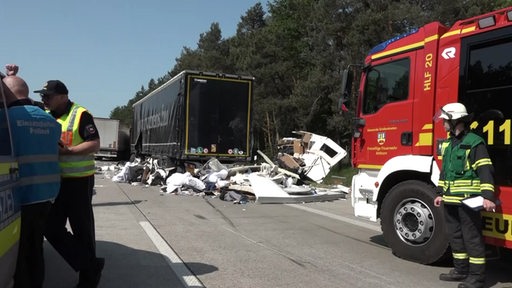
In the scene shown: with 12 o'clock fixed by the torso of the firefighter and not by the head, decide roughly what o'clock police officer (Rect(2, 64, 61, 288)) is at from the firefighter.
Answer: The police officer is roughly at 12 o'clock from the firefighter.

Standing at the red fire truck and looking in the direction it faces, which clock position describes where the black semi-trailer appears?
The black semi-trailer is roughly at 12 o'clock from the red fire truck.

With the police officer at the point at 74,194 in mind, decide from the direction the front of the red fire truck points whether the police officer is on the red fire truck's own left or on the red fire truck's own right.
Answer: on the red fire truck's own left

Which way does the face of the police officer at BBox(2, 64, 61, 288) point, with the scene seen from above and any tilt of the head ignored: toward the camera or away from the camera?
away from the camera

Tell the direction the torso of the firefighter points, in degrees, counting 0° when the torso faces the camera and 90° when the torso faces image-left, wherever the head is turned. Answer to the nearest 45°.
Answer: approximately 45°

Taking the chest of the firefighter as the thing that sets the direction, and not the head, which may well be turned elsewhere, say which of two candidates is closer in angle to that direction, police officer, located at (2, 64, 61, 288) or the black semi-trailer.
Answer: the police officer

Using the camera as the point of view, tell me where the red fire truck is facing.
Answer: facing away from the viewer and to the left of the viewer

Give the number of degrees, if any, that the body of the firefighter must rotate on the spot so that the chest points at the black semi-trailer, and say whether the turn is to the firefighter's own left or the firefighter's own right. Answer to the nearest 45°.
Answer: approximately 90° to the firefighter's own right

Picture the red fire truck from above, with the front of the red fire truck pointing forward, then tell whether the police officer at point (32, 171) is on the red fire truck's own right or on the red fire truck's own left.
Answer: on the red fire truck's own left
